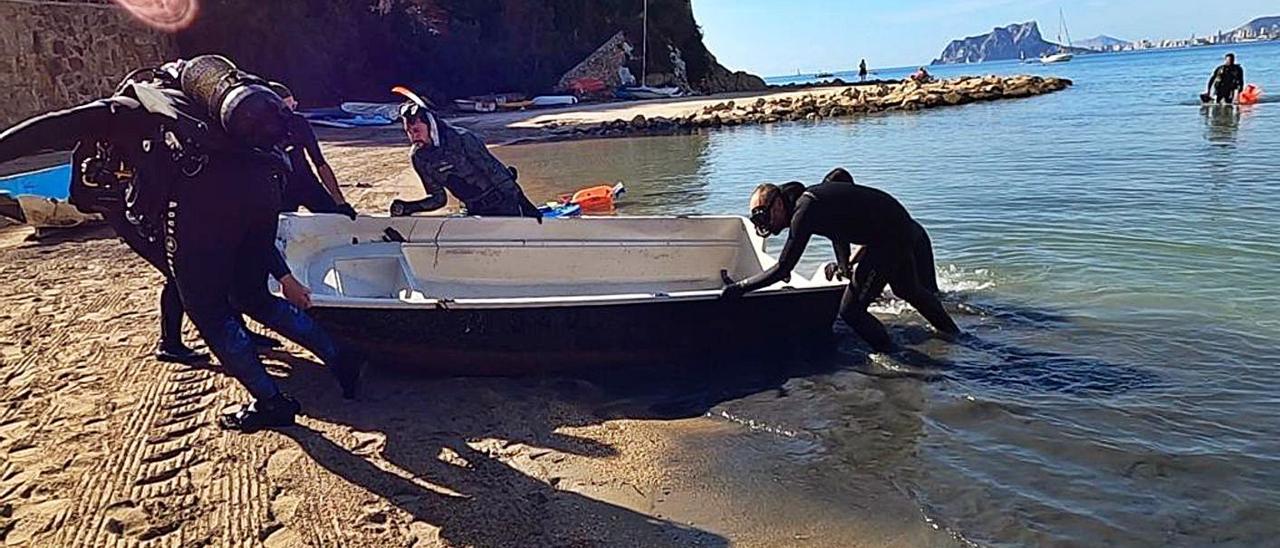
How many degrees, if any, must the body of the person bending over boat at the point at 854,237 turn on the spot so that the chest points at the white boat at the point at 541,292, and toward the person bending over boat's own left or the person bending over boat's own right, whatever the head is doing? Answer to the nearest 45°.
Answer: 0° — they already face it

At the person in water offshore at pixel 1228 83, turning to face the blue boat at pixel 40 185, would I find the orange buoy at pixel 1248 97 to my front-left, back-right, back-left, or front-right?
back-left

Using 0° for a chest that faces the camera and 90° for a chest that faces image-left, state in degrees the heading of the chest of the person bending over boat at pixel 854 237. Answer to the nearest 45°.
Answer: approximately 90°

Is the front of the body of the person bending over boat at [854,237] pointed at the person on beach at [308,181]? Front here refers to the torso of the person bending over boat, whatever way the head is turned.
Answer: yes
